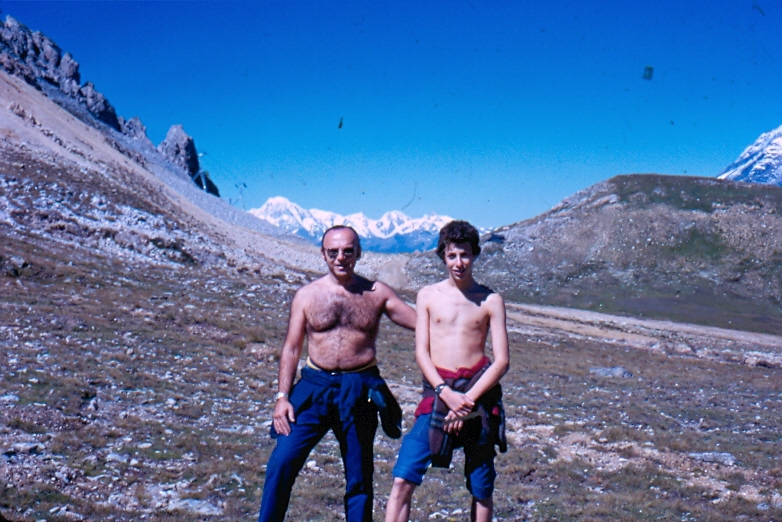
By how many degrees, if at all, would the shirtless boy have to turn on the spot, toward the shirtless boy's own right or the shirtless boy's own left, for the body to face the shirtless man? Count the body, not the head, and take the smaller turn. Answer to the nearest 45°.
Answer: approximately 90° to the shirtless boy's own right

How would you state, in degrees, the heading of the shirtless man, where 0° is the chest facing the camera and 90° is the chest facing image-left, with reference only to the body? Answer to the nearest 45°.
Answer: approximately 0°

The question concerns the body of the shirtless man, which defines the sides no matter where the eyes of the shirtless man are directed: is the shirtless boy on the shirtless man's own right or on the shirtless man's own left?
on the shirtless man's own left

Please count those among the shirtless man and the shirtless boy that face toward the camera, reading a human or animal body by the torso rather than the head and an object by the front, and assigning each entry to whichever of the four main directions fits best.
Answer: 2

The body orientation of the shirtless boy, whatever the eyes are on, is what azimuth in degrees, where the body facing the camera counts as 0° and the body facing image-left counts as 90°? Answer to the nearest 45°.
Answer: approximately 0°
